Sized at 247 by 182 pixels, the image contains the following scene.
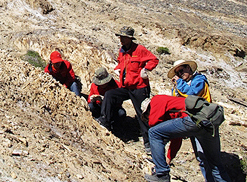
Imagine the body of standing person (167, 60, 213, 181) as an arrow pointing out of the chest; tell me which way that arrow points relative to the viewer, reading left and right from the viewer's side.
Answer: facing the viewer and to the left of the viewer

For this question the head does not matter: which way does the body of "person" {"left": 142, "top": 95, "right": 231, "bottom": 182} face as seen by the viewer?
to the viewer's left

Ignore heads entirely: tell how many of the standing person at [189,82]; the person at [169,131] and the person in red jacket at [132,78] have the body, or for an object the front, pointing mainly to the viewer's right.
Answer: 0

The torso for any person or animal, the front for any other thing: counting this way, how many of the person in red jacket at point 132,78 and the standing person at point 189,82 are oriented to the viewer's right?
0

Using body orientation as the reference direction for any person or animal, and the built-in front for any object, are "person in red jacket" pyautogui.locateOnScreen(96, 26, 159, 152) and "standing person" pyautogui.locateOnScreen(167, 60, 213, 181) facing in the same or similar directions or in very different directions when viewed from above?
same or similar directions

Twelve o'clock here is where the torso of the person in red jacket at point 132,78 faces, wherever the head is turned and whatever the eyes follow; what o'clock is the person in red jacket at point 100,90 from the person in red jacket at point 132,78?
the person in red jacket at point 100,90 is roughly at 3 o'clock from the person in red jacket at point 132,78.

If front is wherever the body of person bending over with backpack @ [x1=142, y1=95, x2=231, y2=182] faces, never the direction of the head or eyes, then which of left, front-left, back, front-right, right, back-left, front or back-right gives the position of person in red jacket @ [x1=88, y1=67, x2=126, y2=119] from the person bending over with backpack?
front-right

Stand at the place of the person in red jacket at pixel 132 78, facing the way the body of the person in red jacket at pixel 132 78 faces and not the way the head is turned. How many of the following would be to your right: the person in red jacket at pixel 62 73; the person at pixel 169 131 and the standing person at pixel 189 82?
1

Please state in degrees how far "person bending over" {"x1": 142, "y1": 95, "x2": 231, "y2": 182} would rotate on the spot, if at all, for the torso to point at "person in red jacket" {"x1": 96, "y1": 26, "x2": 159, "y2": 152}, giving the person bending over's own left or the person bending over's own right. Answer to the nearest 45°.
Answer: approximately 45° to the person bending over's own right
